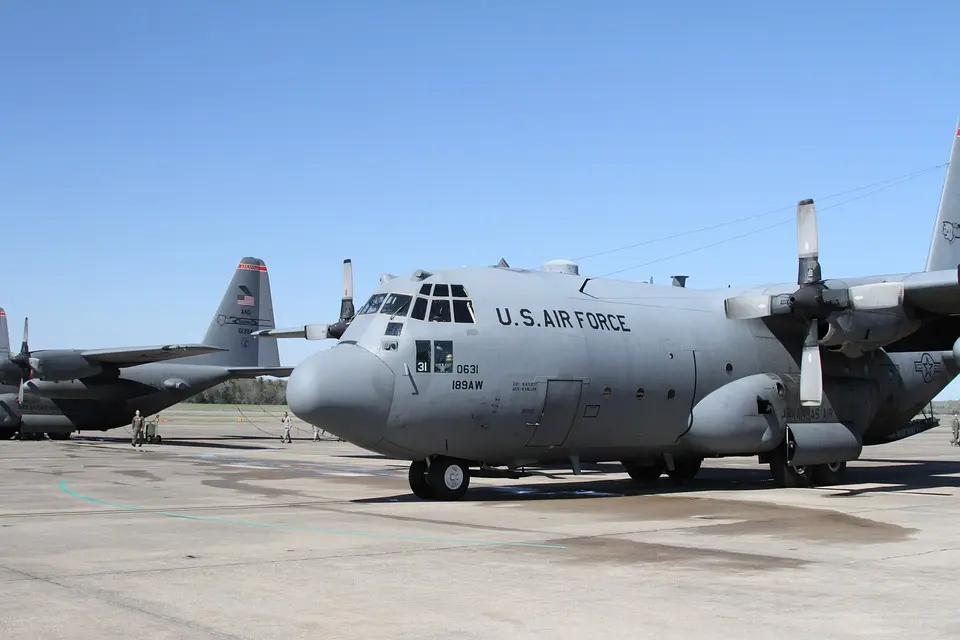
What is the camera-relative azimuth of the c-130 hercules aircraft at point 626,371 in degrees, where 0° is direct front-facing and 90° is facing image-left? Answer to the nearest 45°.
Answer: approximately 45°

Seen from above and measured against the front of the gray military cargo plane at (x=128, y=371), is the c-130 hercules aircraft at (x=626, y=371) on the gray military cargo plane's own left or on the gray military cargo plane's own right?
on the gray military cargo plane's own left

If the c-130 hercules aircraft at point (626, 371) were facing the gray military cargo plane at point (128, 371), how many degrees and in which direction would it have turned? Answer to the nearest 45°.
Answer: approximately 90° to its right
